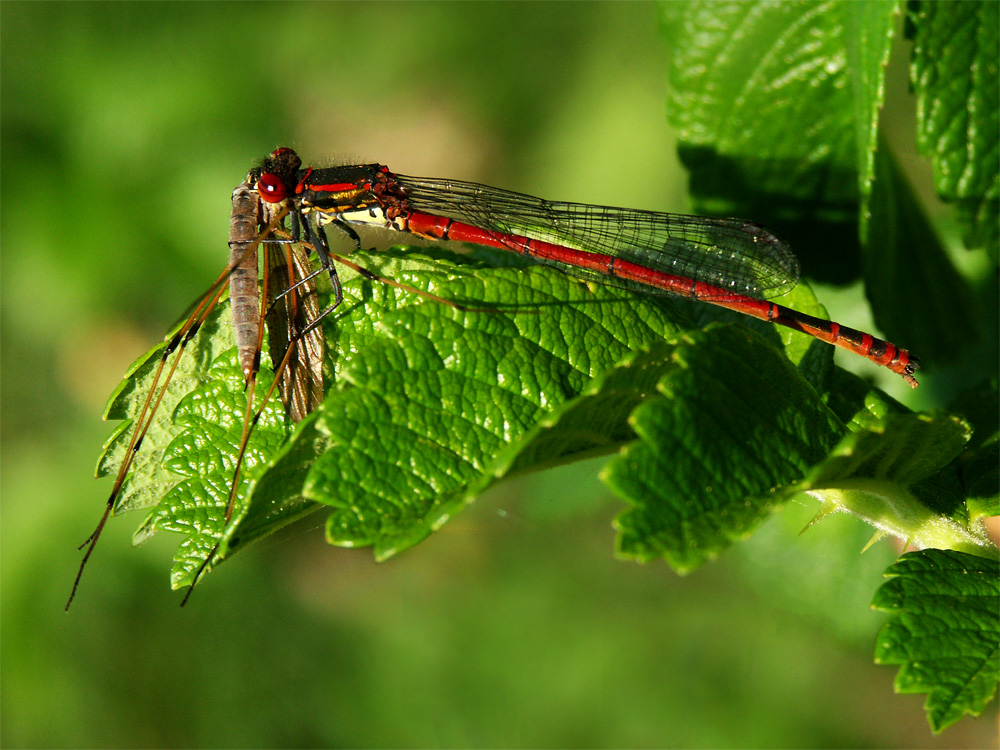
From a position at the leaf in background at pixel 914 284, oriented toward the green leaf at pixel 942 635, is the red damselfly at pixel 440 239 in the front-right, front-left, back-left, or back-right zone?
front-right

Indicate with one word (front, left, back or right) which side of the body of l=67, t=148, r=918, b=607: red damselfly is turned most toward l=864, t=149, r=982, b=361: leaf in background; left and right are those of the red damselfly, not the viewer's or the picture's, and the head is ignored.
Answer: back

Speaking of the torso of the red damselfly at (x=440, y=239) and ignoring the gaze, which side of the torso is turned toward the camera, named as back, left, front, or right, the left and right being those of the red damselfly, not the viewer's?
left
